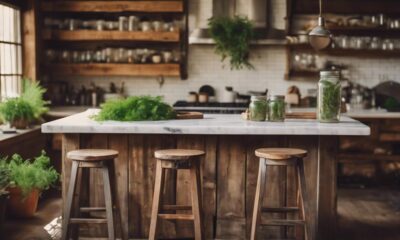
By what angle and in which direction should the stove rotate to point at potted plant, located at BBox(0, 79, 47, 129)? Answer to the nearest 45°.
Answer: approximately 90° to its right

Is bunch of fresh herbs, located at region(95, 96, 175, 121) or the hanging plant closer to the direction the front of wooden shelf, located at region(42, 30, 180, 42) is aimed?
the bunch of fresh herbs

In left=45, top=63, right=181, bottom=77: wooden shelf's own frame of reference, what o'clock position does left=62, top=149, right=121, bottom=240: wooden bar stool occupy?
The wooden bar stool is roughly at 12 o'clock from the wooden shelf.

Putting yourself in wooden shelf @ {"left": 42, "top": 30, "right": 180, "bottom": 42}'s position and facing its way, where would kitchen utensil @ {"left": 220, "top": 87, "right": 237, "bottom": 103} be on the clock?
The kitchen utensil is roughly at 9 o'clock from the wooden shelf.

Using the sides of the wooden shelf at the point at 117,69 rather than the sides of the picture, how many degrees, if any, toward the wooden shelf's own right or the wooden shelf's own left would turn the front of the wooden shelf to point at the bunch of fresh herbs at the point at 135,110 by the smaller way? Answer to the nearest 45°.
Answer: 0° — it already faces it

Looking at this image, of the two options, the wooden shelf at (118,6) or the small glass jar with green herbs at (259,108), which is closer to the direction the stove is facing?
the small glass jar with green herbs

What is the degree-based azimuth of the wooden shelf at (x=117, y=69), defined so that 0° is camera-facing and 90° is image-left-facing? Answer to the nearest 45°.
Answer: approximately 0°
